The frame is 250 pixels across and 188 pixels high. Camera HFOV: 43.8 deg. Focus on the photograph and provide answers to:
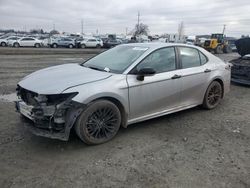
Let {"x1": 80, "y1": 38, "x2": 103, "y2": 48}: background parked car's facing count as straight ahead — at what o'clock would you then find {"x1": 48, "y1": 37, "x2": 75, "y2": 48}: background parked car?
{"x1": 48, "y1": 37, "x2": 75, "y2": 48}: background parked car is roughly at 12 o'clock from {"x1": 80, "y1": 38, "x2": 103, "y2": 48}: background parked car.

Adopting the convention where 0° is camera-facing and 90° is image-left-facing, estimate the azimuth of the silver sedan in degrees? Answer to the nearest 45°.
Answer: approximately 45°

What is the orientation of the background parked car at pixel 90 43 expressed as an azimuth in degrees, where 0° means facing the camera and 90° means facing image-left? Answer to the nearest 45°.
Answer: approximately 90°

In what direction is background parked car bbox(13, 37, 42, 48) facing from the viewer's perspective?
to the viewer's left

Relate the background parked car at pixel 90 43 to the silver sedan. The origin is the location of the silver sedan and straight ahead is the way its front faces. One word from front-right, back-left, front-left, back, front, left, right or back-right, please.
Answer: back-right

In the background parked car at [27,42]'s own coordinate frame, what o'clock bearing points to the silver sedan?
The silver sedan is roughly at 9 o'clock from the background parked car.

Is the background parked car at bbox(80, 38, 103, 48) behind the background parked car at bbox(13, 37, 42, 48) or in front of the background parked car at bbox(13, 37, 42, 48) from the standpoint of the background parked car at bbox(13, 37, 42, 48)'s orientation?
behind

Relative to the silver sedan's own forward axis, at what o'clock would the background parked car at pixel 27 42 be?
The background parked car is roughly at 4 o'clock from the silver sedan.

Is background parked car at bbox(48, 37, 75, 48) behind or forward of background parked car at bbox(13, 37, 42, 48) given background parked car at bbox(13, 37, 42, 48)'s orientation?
behind

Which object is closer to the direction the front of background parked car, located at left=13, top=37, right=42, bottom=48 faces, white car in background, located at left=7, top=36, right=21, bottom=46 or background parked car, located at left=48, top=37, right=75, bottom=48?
the white car in background
